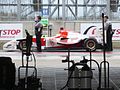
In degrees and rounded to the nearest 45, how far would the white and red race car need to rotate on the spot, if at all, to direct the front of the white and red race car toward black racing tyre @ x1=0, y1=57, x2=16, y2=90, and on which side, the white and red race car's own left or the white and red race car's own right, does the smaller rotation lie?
approximately 90° to the white and red race car's own left

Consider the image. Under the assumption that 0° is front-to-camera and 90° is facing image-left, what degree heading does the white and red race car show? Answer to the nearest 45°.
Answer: approximately 90°
